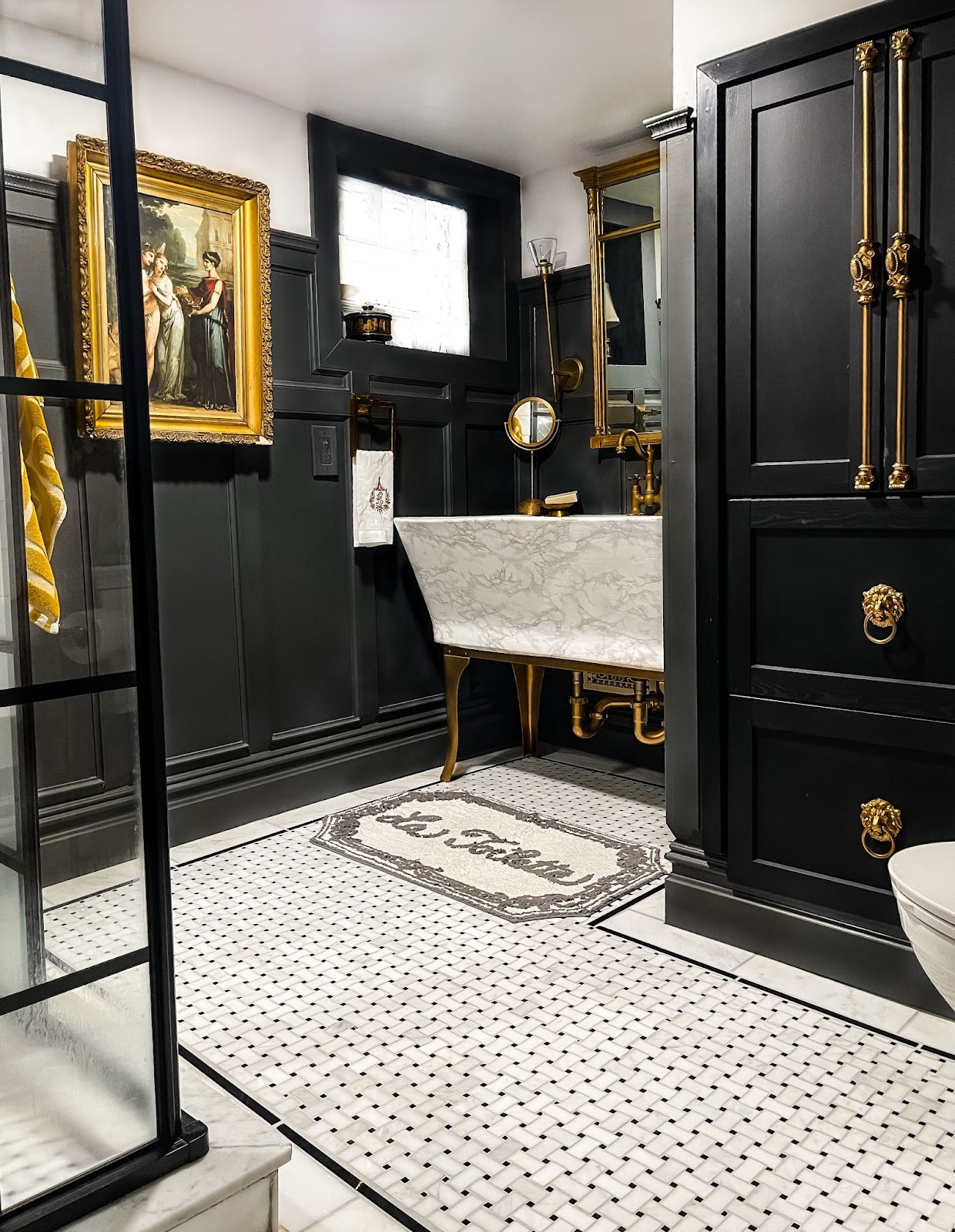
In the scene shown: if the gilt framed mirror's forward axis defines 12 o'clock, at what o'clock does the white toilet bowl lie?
The white toilet bowl is roughly at 10 o'clock from the gilt framed mirror.

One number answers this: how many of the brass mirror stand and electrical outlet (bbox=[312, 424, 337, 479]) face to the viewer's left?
0

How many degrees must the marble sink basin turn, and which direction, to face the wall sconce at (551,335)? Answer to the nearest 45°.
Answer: approximately 135° to its right

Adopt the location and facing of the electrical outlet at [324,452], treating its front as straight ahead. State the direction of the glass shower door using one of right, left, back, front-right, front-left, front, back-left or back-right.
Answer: front-right

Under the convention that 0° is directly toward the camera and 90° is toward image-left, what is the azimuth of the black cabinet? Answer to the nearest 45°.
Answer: approximately 45°

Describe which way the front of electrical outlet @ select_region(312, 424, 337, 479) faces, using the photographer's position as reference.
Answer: facing the viewer and to the right of the viewer

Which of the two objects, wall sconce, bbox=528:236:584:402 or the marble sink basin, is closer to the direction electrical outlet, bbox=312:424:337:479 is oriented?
the marble sink basin
